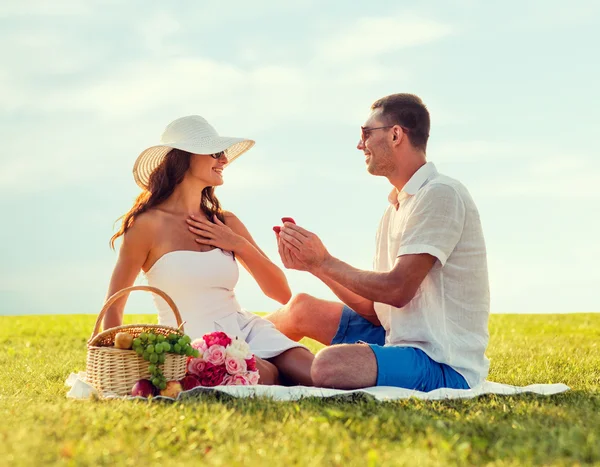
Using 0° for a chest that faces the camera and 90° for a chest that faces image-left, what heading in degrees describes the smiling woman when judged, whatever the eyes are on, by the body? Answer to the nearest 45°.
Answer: approximately 315°

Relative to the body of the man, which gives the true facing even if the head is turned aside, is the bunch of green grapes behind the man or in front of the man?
in front

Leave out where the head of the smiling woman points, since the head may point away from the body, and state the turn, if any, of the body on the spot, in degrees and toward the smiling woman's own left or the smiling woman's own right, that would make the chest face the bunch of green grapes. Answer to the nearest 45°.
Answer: approximately 45° to the smiling woman's own right

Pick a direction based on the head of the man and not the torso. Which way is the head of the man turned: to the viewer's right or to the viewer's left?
to the viewer's left

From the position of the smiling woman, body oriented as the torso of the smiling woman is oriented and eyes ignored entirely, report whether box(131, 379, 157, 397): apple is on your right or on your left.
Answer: on your right

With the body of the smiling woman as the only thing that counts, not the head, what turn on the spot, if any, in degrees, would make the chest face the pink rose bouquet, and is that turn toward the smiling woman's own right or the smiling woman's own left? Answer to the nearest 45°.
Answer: approximately 45° to the smiling woman's own right

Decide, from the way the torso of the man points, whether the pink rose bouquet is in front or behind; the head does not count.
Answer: in front

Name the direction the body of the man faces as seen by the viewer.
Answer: to the viewer's left

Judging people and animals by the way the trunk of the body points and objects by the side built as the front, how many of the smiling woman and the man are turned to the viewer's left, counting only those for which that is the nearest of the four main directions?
1

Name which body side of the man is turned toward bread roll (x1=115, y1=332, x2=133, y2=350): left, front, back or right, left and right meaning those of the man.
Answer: front
